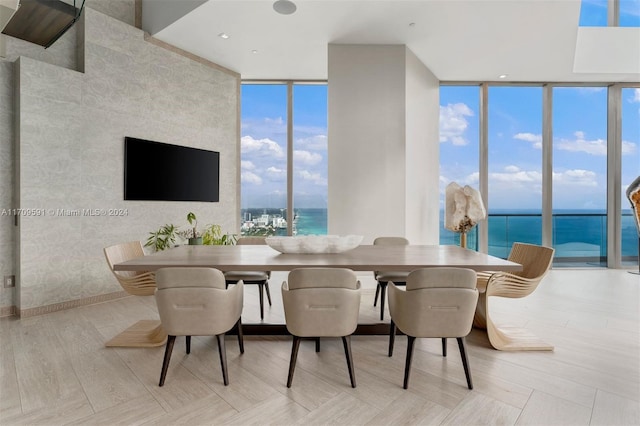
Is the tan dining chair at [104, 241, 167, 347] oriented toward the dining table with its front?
yes

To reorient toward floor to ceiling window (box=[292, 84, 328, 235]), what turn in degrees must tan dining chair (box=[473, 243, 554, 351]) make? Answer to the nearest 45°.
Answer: approximately 90° to its right

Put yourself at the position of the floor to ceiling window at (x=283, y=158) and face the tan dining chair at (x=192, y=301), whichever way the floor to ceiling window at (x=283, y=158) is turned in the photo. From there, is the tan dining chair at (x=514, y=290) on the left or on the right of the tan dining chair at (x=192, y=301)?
left

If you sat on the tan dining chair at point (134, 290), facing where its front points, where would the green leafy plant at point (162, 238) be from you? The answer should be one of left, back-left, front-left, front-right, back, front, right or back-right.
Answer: back-left

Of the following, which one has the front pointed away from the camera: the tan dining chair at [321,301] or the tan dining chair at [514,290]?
the tan dining chair at [321,301]

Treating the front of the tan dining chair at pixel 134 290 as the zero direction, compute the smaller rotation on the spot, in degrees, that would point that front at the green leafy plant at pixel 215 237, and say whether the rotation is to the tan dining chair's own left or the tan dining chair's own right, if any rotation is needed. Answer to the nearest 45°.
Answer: approximately 90° to the tan dining chair's own left

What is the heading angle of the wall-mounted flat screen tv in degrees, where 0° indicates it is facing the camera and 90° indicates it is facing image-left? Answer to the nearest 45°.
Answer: approximately 315°

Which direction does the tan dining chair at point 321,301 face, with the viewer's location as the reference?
facing away from the viewer

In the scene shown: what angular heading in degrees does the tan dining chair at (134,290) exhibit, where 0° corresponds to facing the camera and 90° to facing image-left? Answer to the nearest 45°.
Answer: approximately 315°

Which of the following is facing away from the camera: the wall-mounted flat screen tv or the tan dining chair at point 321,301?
the tan dining chair

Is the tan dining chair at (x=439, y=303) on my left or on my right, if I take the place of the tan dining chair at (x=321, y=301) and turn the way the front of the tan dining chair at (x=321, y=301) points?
on my right
